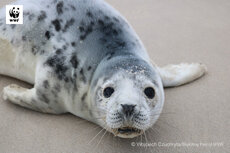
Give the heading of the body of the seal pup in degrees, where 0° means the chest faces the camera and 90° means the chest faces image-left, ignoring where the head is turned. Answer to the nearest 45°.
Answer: approximately 315°
